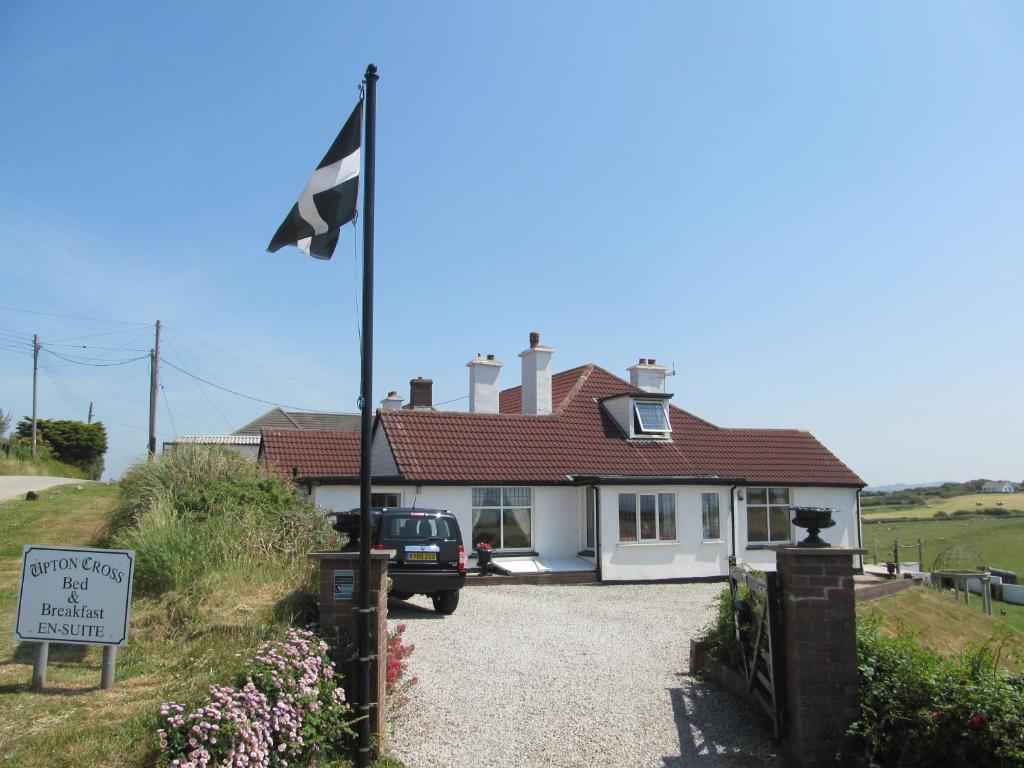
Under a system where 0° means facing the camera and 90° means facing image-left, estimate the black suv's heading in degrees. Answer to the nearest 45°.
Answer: approximately 135°

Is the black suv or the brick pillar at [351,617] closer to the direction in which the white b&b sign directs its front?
the brick pillar

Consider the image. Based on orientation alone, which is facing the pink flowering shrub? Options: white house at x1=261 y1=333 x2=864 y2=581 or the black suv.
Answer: the white house

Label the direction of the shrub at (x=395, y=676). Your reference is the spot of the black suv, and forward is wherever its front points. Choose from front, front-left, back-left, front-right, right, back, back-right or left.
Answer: back-left

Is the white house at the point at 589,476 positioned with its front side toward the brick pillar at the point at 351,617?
yes

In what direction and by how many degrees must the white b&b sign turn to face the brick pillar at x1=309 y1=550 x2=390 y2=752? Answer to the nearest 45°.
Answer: approximately 45° to its left

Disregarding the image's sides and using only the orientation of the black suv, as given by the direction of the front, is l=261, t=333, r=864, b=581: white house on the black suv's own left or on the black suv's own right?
on the black suv's own right

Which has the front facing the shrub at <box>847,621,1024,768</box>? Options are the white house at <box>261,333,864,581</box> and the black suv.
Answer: the white house

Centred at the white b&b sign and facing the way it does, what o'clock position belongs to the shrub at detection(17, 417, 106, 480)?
The shrub is roughly at 6 o'clock from the white b&b sign.

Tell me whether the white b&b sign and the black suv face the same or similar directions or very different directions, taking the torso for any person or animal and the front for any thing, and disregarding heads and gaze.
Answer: very different directions

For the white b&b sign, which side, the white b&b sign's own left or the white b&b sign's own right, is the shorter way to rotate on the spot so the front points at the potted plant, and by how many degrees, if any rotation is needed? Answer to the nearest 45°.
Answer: approximately 135° to the white b&b sign's own left

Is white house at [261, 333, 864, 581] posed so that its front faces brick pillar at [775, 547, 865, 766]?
yes

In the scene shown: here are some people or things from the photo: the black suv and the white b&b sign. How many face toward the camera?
1

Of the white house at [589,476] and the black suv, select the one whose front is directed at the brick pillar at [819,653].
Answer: the white house

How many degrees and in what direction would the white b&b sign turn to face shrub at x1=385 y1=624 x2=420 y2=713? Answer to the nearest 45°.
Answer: approximately 90° to its left
